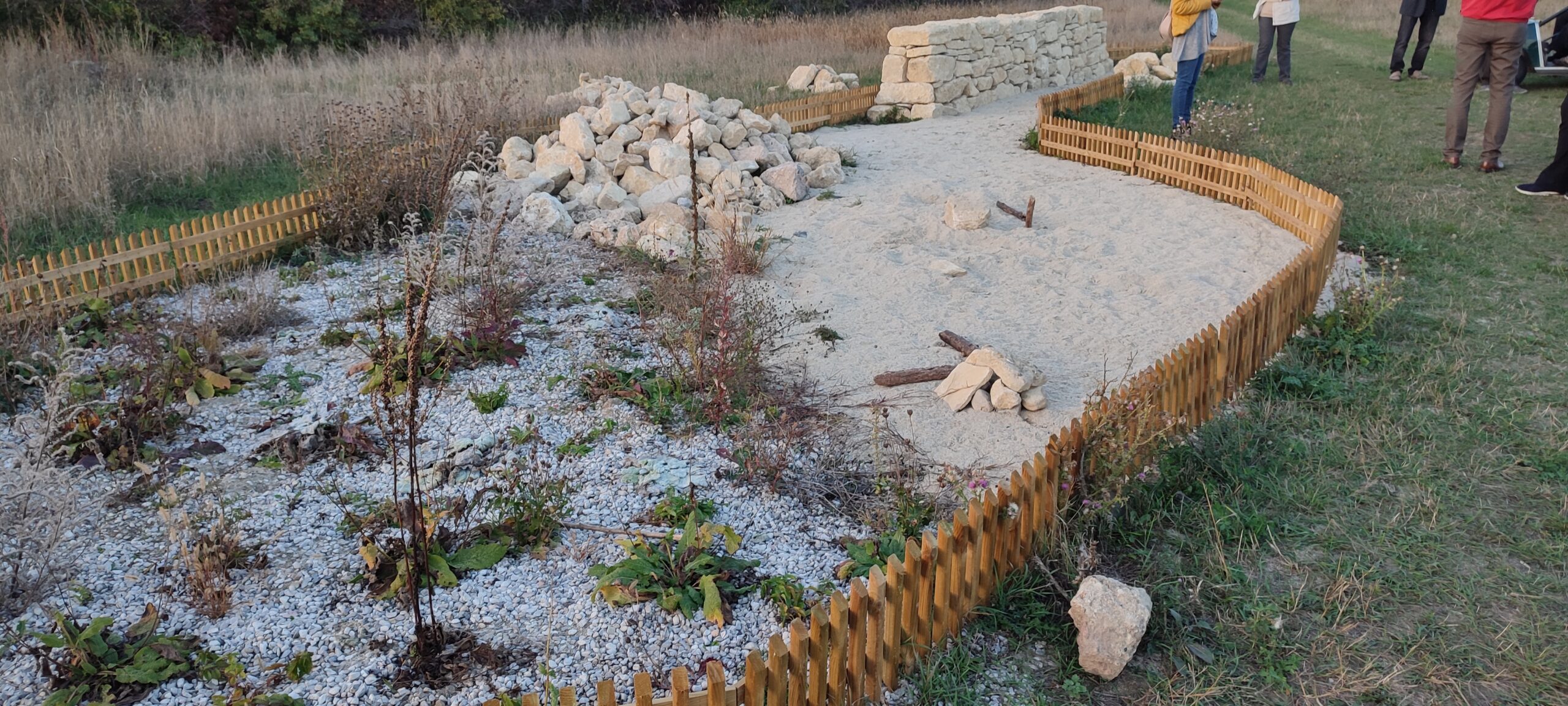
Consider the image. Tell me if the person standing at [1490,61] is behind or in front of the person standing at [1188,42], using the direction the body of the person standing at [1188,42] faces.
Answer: in front
